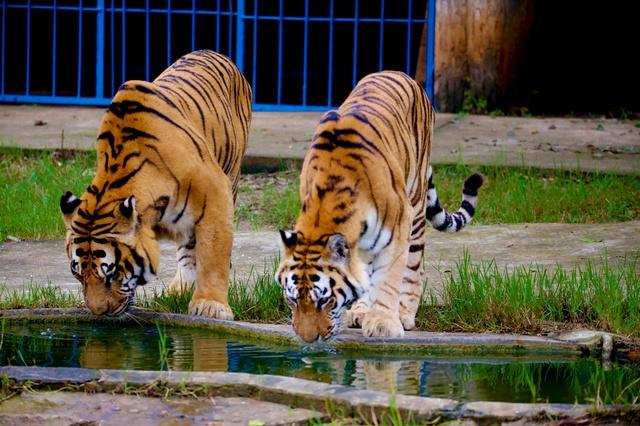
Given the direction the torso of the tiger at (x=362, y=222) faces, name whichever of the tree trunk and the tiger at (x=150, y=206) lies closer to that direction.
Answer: the tiger

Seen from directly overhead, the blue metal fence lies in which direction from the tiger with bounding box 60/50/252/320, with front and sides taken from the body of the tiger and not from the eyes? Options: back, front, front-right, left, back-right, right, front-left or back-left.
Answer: back-right

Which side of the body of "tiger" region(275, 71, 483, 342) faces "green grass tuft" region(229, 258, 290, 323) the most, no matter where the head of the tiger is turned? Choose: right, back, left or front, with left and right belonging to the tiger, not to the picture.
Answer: right

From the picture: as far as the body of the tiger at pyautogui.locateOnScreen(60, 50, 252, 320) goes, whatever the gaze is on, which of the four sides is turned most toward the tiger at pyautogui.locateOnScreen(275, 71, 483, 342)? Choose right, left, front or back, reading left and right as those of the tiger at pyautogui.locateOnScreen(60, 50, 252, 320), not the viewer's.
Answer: left

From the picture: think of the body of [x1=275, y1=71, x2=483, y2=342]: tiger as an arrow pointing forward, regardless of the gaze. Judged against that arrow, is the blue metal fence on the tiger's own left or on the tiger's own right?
on the tiger's own right

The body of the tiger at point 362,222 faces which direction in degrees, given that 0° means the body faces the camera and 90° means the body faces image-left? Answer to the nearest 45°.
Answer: approximately 45°

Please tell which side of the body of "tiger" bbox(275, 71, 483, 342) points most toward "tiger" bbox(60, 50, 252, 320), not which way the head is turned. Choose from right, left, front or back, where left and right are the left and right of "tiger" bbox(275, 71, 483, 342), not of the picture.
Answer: right
